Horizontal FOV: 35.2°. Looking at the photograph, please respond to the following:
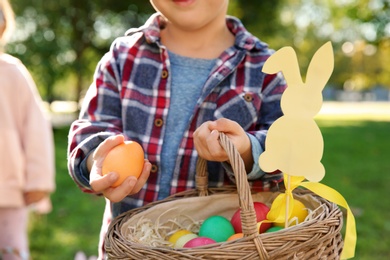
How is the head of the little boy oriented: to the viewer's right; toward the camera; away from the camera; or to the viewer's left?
toward the camera

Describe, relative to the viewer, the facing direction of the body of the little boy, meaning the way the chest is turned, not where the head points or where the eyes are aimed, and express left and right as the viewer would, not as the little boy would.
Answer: facing the viewer
